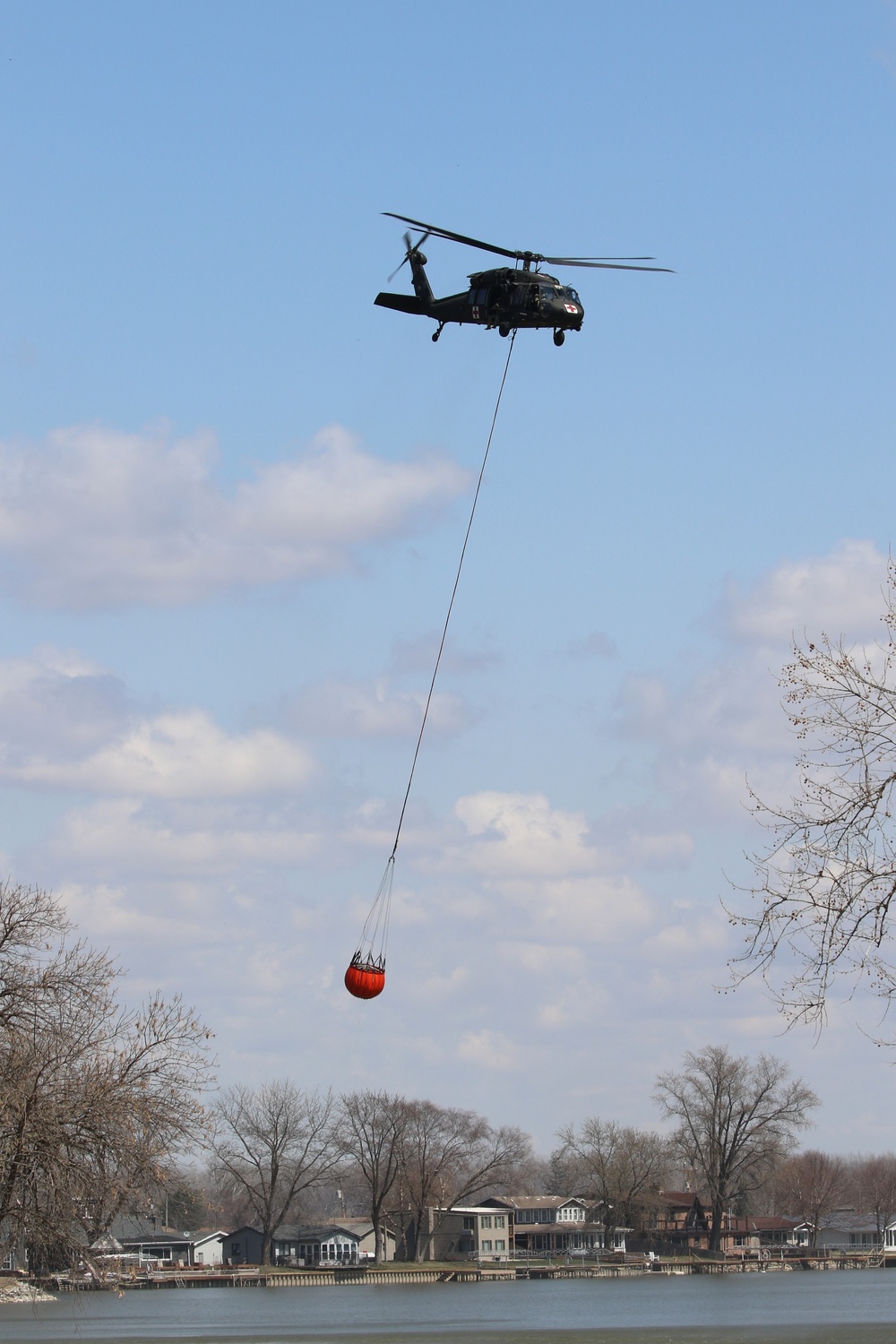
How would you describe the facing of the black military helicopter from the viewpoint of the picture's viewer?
facing the viewer and to the right of the viewer
